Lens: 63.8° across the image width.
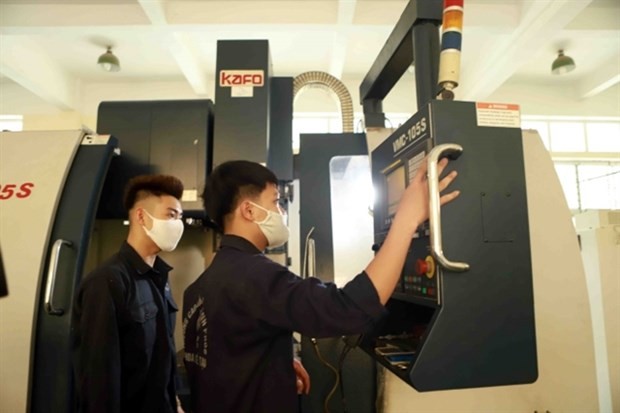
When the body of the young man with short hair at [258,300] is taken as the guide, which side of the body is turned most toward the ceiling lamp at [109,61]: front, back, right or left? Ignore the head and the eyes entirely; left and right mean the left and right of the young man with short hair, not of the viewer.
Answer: left

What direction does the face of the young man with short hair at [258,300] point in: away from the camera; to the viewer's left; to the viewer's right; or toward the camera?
to the viewer's right

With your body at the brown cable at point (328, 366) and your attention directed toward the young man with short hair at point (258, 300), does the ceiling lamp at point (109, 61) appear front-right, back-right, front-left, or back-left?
back-right

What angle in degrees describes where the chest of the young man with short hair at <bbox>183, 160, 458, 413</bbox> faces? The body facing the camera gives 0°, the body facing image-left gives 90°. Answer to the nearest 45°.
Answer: approximately 225°

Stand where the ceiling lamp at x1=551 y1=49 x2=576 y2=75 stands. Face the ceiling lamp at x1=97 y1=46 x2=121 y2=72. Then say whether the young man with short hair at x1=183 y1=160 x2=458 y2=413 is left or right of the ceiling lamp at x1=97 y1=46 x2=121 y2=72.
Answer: left

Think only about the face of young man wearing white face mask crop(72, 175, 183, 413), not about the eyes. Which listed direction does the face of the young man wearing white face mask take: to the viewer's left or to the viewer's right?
to the viewer's right

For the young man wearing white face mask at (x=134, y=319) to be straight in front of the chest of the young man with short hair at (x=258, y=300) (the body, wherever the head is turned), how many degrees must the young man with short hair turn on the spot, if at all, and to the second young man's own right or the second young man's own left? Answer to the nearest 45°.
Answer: approximately 90° to the second young man's own left
